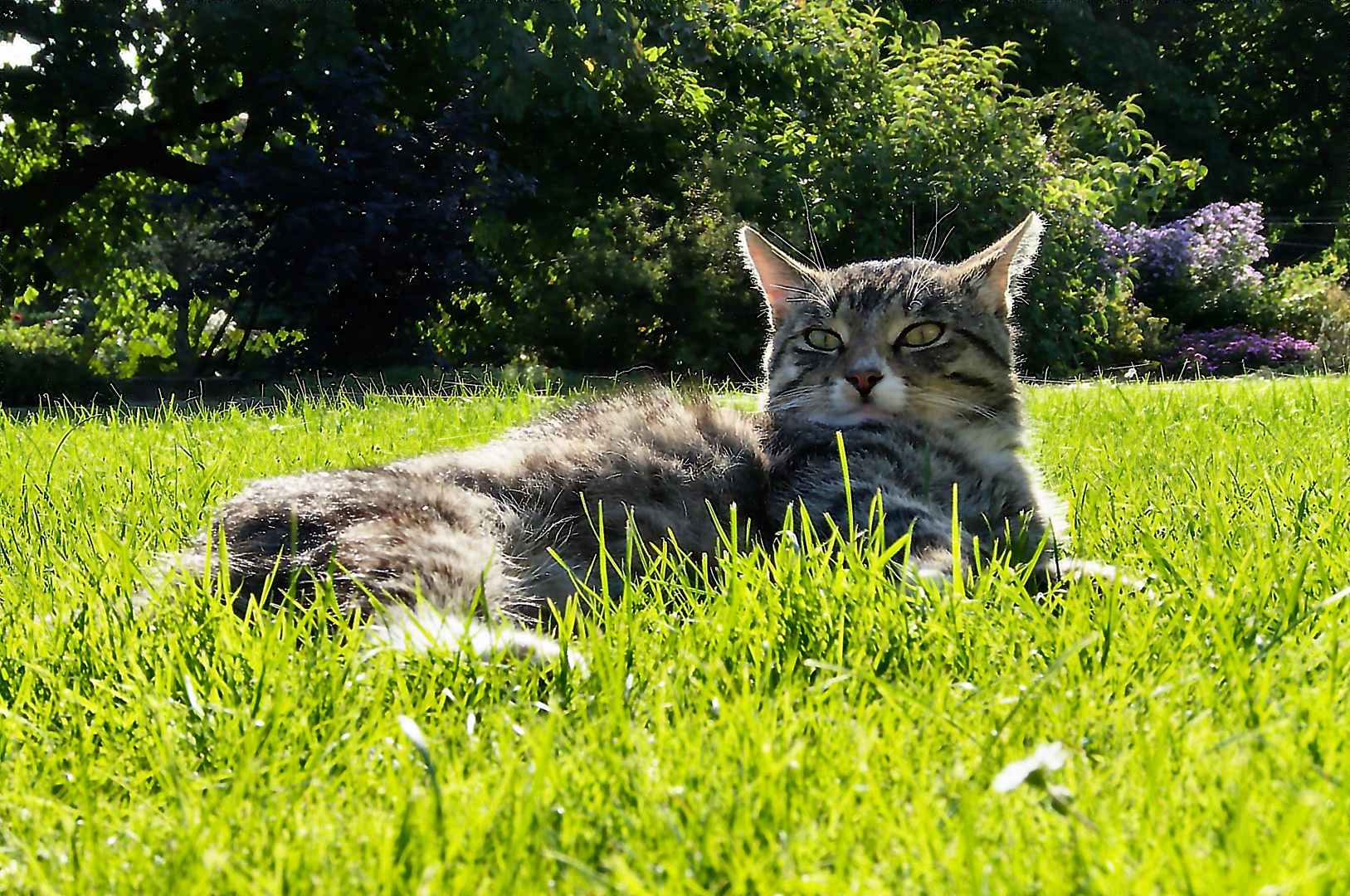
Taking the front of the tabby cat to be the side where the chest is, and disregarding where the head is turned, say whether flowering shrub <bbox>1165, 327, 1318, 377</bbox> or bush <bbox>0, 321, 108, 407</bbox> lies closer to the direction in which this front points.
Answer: the flowering shrub

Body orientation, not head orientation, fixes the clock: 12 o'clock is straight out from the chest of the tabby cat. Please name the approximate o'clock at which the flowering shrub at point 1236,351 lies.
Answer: The flowering shrub is roughly at 10 o'clock from the tabby cat.

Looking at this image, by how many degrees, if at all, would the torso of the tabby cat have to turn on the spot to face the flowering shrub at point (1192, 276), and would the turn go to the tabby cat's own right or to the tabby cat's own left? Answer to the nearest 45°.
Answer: approximately 45° to the tabby cat's own left

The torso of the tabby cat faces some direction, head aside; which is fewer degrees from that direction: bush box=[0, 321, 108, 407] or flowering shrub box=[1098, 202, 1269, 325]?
the flowering shrub

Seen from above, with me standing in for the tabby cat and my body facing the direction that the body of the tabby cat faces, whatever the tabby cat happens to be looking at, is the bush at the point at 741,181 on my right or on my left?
on my left

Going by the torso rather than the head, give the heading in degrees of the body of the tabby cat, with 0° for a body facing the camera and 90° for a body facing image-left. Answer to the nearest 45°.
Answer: approximately 270°

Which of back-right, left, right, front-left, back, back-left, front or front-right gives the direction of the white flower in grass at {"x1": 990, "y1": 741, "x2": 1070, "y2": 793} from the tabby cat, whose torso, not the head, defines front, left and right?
right
